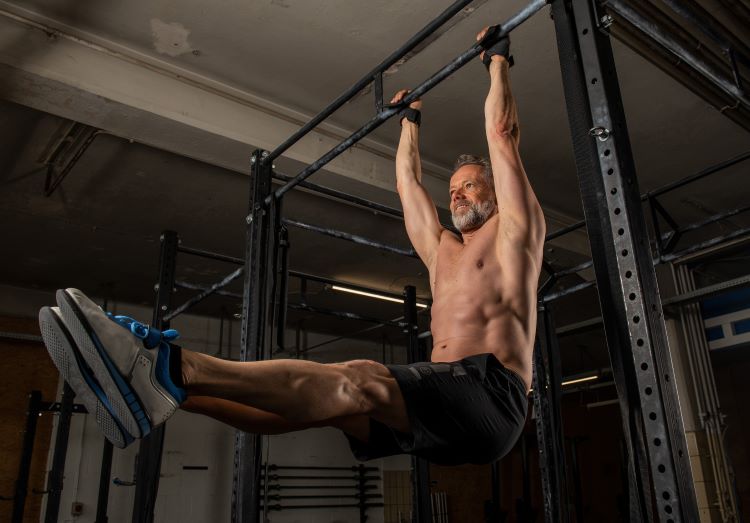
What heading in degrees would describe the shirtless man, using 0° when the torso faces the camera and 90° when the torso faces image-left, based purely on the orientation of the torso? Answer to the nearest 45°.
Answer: approximately 45°

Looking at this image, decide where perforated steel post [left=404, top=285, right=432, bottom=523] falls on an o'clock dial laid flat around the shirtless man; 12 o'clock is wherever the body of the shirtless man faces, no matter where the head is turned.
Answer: The perforated steel post is roughly at 5 o'clock from the shirtless man.

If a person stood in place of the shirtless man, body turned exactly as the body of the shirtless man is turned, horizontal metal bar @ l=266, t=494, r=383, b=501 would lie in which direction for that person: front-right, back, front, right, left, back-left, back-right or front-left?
back-right

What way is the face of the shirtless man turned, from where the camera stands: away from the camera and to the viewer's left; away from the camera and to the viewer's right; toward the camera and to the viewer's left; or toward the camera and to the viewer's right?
toward the camera and to the viewer's left

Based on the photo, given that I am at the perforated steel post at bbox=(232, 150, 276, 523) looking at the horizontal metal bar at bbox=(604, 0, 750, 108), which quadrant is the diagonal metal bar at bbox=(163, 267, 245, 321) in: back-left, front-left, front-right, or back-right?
back-left

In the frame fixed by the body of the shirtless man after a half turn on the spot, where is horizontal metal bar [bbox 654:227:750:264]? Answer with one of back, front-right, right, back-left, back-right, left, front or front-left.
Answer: front

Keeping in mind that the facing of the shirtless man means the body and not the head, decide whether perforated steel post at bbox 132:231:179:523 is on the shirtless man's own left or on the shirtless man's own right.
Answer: on the shirtless man's own right

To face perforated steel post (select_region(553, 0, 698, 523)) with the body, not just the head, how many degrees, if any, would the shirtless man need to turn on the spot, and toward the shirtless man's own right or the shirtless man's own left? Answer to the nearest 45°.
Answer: approximately 90° to the shirtless man's own left
